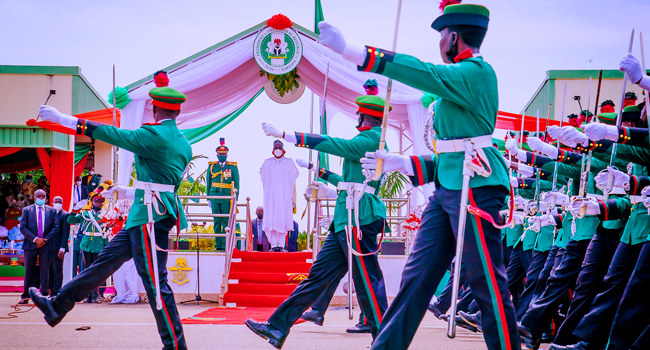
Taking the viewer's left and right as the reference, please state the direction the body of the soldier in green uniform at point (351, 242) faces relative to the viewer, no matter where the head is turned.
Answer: facing to the left of the viewer

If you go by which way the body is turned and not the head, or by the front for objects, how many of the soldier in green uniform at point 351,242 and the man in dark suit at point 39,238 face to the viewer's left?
1

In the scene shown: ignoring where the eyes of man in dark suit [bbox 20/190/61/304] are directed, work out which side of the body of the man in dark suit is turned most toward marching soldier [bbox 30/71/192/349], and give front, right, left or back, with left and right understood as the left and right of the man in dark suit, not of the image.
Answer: front

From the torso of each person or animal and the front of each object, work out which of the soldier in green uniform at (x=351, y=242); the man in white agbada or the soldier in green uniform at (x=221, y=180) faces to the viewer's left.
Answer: the soldier in green uniform at (x=351, y=242)

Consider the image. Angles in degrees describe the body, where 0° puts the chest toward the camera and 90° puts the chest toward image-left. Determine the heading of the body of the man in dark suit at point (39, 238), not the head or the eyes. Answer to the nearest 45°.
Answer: approximately 0°

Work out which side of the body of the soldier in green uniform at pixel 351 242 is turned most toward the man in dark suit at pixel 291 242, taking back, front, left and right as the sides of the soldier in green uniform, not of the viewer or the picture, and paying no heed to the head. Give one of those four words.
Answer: right

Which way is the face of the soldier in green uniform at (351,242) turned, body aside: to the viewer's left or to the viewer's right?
to the viewer's left

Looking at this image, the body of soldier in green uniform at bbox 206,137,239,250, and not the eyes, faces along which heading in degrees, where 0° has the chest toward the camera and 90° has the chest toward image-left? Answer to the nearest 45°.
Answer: approximately 0°

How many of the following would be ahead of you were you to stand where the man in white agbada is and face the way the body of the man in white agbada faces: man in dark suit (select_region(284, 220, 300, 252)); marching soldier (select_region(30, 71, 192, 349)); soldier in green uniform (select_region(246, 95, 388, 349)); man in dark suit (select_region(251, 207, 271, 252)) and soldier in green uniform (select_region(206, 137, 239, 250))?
2
